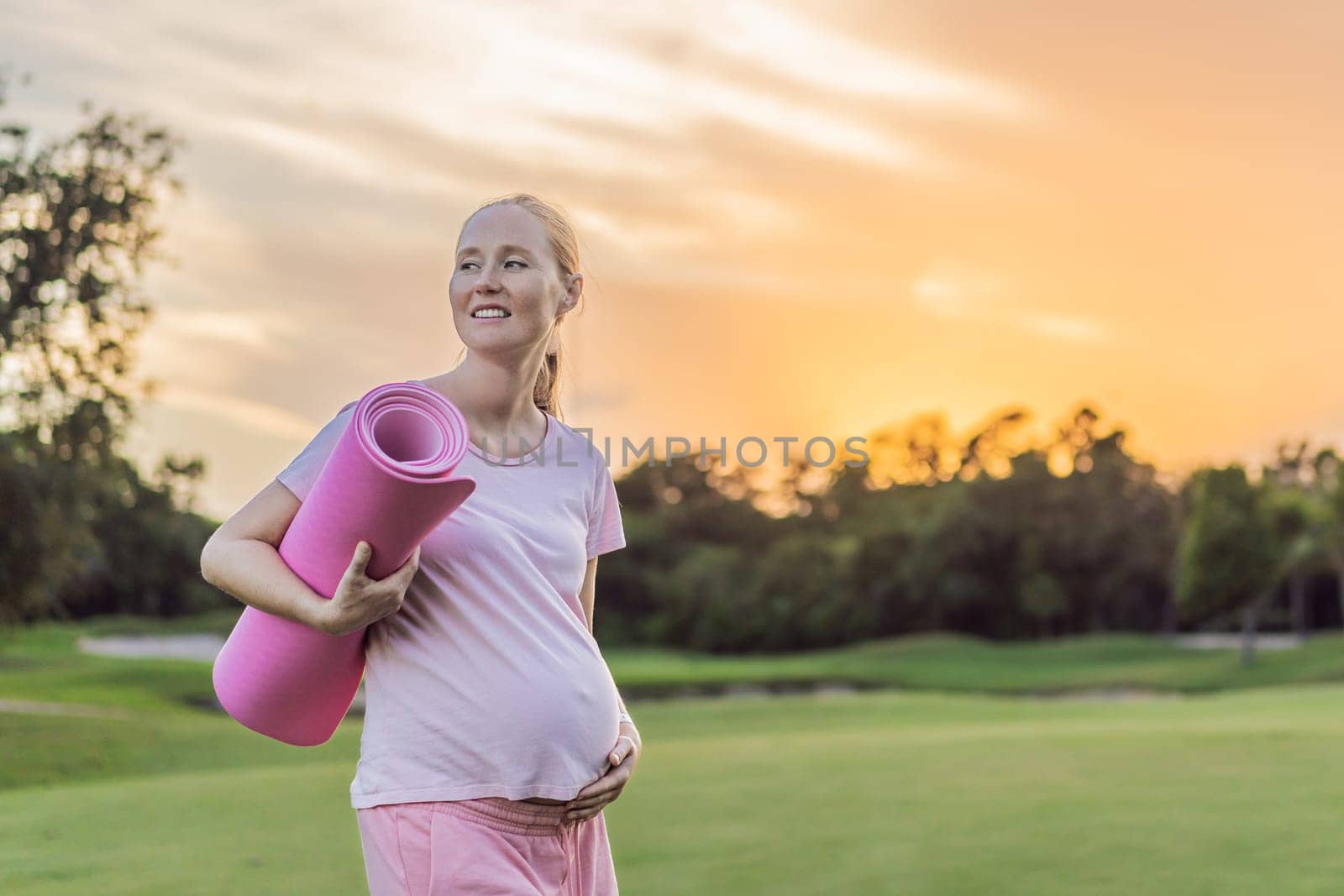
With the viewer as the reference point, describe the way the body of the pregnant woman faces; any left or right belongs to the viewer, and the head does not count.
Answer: facing the viewer and to the right of the viewer
